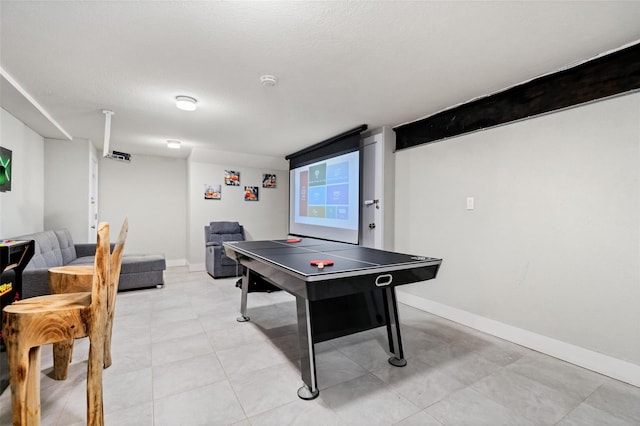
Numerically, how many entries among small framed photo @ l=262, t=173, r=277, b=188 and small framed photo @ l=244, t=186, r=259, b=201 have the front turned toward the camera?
2

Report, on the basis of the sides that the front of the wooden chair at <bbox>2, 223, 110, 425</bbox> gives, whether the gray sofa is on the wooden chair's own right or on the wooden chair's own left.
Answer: on the wooden chair's own right

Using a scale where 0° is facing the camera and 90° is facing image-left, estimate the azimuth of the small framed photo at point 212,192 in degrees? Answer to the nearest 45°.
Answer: approximately 0°

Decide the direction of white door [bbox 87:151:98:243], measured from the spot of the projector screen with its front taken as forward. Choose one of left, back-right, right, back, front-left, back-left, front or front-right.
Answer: front-right

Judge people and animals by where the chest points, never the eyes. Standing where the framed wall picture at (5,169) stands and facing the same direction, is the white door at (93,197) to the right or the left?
on its left

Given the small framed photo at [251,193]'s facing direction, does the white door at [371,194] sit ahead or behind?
ahead

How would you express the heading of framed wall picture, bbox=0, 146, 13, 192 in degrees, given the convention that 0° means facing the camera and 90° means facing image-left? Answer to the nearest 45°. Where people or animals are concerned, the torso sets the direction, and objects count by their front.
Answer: approximately 270°

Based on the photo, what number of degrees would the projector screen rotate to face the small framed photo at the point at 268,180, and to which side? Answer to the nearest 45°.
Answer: approximately 90° to its right

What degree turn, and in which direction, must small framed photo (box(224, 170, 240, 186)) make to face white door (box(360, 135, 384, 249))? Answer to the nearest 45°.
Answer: approximately 45° to its left
